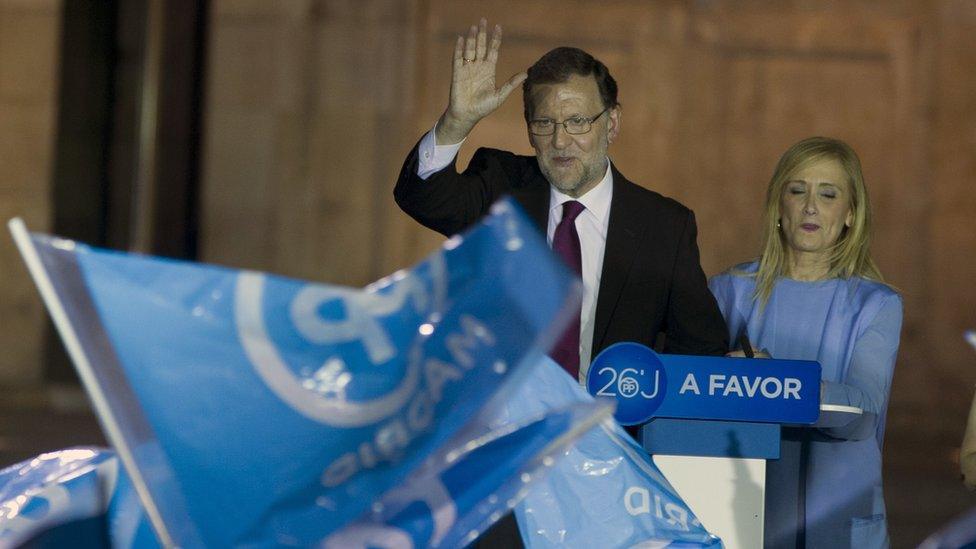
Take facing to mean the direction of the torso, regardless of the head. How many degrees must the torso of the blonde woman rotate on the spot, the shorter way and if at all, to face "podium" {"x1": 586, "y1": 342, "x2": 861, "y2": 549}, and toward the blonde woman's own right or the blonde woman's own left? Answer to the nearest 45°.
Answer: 0° — they already face it

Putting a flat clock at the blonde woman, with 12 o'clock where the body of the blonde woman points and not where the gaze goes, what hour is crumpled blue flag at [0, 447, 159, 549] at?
The crumpled blue flag is roughly at 1 o'clock from the blonde woman.

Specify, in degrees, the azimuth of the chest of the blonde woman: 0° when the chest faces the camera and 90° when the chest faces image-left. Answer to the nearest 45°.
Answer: approximately 0°

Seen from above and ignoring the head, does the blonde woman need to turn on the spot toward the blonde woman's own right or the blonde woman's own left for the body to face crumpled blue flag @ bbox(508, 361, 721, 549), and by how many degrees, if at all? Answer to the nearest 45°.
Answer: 0° — they already face it

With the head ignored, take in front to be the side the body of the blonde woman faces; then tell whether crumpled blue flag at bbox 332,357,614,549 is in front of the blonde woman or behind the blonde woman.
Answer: in front
